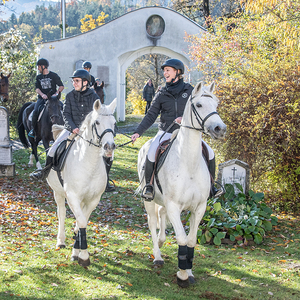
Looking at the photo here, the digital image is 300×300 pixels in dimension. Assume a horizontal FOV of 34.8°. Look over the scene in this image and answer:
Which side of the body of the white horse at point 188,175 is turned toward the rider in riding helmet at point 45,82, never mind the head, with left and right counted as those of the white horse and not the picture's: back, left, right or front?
back

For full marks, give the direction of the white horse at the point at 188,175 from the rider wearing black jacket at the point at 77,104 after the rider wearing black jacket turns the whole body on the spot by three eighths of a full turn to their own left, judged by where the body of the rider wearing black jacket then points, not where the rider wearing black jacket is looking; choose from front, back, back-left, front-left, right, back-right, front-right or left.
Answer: right

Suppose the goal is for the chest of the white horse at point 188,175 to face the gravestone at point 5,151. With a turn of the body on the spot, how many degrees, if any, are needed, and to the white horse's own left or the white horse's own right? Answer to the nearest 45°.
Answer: approximately 180°

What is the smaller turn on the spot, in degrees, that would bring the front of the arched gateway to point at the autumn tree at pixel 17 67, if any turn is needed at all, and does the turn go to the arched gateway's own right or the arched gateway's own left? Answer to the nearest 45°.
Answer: approximately 45° to the arched gateway's own right

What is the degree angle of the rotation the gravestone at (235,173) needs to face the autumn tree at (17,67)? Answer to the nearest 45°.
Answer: approximately 135° to its right

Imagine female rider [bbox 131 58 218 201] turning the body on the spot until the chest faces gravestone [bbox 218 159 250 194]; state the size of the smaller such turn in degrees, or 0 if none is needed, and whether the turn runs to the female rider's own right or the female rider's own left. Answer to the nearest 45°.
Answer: approximately 135° to the female rider's own left

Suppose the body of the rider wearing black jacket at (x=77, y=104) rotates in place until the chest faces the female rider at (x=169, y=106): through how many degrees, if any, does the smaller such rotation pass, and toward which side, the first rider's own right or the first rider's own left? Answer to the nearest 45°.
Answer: approximately 45° to the first rider's own left

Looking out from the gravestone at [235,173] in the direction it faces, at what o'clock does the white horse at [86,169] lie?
The white horse is roughly at 1 o'clock from the gravestone.

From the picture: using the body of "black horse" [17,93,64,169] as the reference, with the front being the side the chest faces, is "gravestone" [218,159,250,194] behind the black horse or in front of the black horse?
in front

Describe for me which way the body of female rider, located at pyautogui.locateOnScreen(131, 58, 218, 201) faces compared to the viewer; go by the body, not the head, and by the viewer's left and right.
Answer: facing the viewer

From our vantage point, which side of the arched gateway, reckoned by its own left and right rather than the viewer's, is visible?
front

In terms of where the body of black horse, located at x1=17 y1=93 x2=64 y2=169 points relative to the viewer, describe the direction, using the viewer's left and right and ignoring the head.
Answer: facing the viewer and to the right of the viewer
